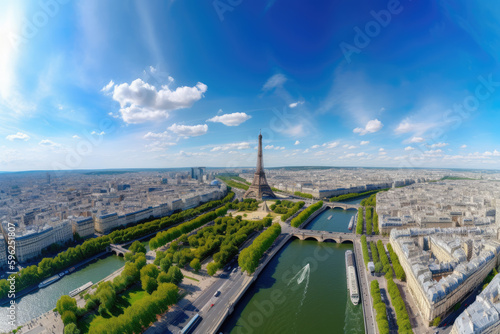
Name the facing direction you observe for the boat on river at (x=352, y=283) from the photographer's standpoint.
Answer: facing away from the viewer

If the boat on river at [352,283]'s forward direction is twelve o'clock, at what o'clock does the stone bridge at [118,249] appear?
The stone bridge is roughly at 9 o'clock from the boat on river.

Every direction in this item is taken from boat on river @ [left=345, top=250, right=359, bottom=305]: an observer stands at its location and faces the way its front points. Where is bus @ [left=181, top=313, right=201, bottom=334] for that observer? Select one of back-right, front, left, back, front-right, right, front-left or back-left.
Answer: back-left

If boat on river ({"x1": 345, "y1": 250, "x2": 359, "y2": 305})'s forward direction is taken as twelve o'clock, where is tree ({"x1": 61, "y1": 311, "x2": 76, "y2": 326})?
The tree is roughly at 8 o'clock from the boat on river.

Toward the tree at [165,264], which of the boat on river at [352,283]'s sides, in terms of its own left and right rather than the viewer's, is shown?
left

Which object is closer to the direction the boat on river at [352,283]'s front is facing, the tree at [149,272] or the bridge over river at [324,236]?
the bridge over river

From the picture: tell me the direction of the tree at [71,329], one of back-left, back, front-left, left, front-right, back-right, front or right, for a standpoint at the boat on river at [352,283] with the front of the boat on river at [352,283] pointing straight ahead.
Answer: back-left

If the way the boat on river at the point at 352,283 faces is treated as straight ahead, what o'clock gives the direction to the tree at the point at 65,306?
The tree is roughly at 8 o'clock from the boat on river.

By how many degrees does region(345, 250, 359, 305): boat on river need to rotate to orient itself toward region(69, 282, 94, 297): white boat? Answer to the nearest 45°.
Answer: approximately 135° to its left

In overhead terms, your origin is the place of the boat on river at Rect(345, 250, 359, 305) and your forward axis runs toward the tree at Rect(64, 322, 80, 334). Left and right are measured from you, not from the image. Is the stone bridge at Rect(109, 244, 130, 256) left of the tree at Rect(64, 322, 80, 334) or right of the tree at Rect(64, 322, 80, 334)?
right
